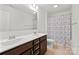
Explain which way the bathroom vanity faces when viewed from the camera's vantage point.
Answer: facing the viewer and to the right of the viewer
